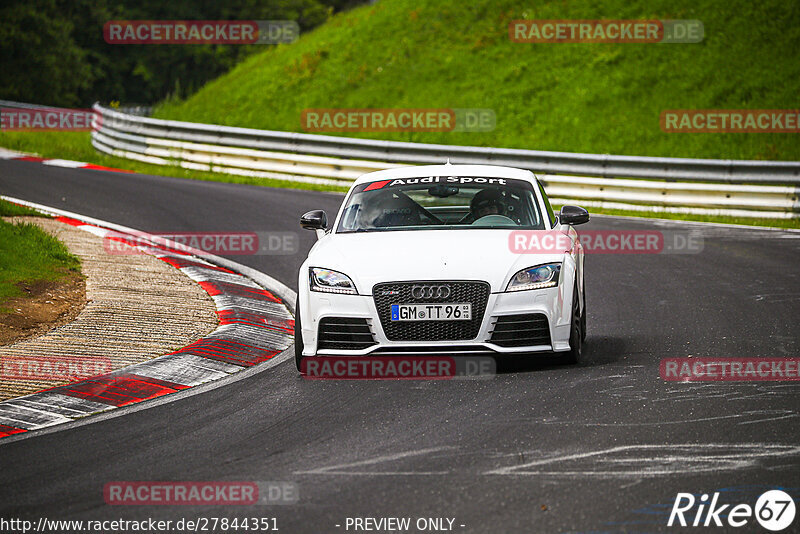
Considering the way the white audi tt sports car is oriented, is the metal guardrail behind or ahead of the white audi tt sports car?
behind

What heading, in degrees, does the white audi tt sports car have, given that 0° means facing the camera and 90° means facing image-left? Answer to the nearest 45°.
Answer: approximately 0°
